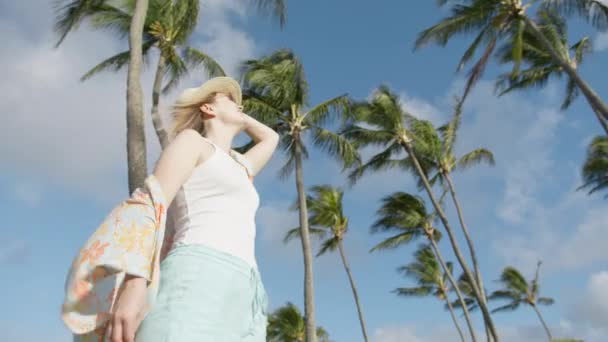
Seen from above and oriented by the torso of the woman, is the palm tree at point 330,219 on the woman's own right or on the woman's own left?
on the woman's own left

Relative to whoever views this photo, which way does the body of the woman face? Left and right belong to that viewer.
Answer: facing the viewer and to the right of the viewer

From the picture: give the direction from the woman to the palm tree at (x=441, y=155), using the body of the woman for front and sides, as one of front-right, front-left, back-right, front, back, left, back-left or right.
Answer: left

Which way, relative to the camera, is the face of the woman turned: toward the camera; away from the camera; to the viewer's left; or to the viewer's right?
to the viewer's right

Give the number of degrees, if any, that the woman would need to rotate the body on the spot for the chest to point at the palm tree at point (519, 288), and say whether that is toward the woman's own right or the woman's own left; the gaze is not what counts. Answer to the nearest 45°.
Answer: approximately 90° to the woman's own left
